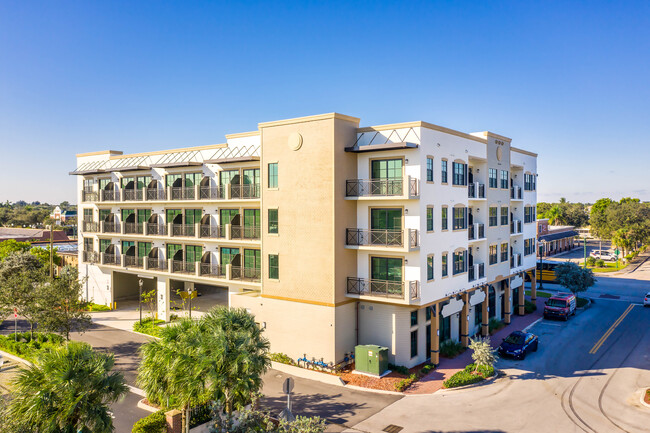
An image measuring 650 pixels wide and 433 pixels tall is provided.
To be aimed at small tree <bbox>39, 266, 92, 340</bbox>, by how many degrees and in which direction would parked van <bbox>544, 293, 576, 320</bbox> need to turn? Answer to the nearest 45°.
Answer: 0° — it already faces it

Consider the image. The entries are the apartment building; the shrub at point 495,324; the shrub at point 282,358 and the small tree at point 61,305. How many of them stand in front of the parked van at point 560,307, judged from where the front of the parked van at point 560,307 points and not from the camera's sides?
4

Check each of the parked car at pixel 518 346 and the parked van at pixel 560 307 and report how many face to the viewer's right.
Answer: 0

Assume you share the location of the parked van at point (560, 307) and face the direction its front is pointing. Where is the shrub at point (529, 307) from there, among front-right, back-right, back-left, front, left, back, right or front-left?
right

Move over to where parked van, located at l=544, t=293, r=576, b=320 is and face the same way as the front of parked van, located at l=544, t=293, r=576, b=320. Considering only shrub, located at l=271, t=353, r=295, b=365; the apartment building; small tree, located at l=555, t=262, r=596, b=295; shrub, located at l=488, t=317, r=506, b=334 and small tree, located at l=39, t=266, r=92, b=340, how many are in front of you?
4

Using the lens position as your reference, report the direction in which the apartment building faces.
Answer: facing the viewer and to the right of the viewer

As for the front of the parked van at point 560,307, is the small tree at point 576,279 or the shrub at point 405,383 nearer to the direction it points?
the shrub

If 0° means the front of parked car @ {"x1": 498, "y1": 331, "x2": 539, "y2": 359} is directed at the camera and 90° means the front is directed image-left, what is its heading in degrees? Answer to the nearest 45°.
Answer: approximately 45°

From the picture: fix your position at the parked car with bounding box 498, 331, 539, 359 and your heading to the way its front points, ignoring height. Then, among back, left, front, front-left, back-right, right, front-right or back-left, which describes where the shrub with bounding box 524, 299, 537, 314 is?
back-right

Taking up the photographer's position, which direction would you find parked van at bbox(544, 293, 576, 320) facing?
facing the viewer and to the left of the viewer

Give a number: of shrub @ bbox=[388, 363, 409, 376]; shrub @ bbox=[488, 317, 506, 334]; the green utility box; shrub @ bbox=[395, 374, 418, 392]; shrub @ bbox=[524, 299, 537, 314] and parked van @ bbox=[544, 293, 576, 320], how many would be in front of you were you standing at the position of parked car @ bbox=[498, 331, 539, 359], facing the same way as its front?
3

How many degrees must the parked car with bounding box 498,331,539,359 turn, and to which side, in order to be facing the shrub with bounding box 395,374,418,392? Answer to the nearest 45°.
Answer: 0° — it already faces it
